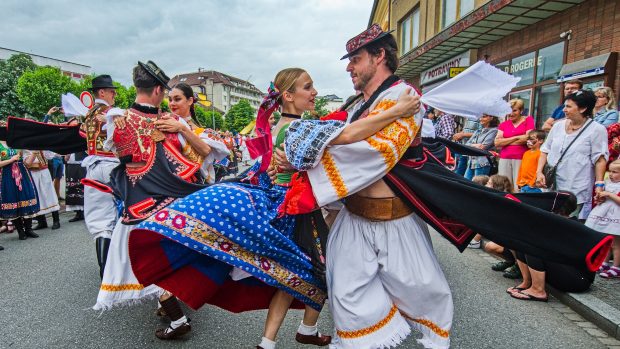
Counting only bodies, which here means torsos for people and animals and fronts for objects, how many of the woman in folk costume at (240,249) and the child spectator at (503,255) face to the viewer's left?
1

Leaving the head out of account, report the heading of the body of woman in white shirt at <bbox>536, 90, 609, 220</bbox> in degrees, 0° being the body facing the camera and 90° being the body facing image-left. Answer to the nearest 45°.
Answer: approximately 45°

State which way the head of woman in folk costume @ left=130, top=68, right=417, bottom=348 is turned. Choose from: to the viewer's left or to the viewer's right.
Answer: to the viewer's right

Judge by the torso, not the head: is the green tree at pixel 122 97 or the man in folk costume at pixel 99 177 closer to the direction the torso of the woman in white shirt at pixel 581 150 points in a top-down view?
the man in folk costume

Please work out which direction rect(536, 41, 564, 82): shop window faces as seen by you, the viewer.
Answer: facing the viewer and to the left of the viewer

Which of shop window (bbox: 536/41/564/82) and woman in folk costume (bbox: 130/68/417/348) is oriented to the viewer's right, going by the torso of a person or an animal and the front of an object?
the woman in folk costume

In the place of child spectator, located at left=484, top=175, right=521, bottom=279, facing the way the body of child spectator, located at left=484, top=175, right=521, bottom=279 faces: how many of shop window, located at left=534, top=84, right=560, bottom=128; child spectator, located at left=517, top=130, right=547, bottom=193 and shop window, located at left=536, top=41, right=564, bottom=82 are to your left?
0

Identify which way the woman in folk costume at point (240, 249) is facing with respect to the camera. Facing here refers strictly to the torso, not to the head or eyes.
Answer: to the viewer's right

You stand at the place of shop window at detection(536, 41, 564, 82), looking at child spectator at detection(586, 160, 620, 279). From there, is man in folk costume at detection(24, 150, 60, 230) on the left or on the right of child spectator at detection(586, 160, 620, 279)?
right

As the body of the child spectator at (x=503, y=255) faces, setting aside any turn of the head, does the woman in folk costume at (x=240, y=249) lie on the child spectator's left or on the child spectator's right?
on the child spectator's left

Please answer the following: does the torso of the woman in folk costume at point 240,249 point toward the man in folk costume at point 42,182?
no

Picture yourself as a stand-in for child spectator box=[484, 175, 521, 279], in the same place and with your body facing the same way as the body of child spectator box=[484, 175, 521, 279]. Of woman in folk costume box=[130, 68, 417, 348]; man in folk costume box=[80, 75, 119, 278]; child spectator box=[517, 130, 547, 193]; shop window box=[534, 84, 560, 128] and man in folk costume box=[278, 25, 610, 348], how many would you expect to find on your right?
2

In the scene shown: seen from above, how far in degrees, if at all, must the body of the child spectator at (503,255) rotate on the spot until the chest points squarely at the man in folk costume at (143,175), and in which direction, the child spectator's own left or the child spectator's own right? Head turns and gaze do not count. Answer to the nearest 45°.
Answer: approximately 45° to the child spectator's own left

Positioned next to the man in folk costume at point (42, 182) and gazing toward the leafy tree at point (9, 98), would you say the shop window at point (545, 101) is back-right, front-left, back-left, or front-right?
back-right

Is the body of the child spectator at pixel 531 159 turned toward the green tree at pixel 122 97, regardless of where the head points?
no

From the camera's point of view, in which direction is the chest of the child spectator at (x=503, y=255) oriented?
to the viewer's left

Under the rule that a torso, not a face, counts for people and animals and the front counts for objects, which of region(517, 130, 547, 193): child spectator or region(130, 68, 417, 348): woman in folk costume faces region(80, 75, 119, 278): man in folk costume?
the child spectator

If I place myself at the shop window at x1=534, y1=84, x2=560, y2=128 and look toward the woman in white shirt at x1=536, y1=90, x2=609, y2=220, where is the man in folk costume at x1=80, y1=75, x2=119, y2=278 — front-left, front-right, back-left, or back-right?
front-right
